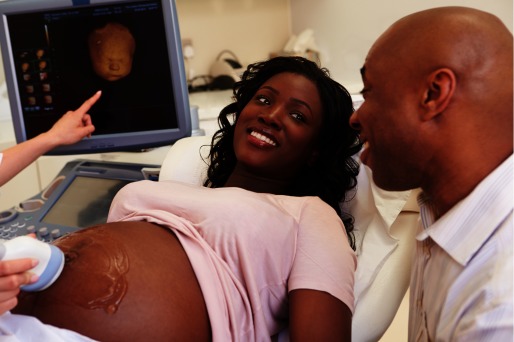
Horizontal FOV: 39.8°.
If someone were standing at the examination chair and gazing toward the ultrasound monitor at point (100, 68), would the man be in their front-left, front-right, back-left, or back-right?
back-left

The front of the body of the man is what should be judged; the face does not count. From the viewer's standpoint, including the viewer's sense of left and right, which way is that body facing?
facing to the left of the viewer

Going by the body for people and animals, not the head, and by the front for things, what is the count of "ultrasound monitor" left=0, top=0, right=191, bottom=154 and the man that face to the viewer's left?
1

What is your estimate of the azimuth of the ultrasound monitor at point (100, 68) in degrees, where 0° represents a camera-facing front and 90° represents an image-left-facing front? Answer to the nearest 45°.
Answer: approximately 0°

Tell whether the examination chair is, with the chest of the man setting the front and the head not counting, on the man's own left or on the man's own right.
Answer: on the man's own right

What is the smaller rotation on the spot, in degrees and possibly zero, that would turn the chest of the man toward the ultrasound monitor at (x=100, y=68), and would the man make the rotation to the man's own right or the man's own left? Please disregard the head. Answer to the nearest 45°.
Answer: approximately 45° to the man's own right

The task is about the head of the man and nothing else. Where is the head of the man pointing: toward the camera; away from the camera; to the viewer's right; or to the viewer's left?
to the viewer's left
